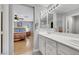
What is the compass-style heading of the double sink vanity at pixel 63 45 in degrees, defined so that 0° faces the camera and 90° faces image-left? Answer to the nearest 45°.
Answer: approximately 45°
